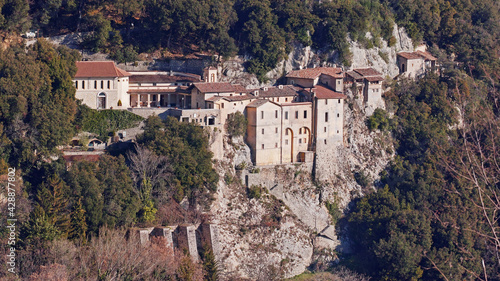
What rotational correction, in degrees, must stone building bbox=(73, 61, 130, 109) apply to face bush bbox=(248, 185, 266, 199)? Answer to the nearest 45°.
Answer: approximately 90° to its left

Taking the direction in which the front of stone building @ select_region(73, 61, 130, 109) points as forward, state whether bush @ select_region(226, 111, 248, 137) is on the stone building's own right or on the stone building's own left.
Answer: on the stone building's own left

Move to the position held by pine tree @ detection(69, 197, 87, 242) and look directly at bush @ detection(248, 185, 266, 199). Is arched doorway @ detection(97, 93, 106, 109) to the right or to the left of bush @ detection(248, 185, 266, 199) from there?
left

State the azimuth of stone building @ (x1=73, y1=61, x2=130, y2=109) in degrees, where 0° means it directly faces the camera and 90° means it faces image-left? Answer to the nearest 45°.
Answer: approximately 0°
